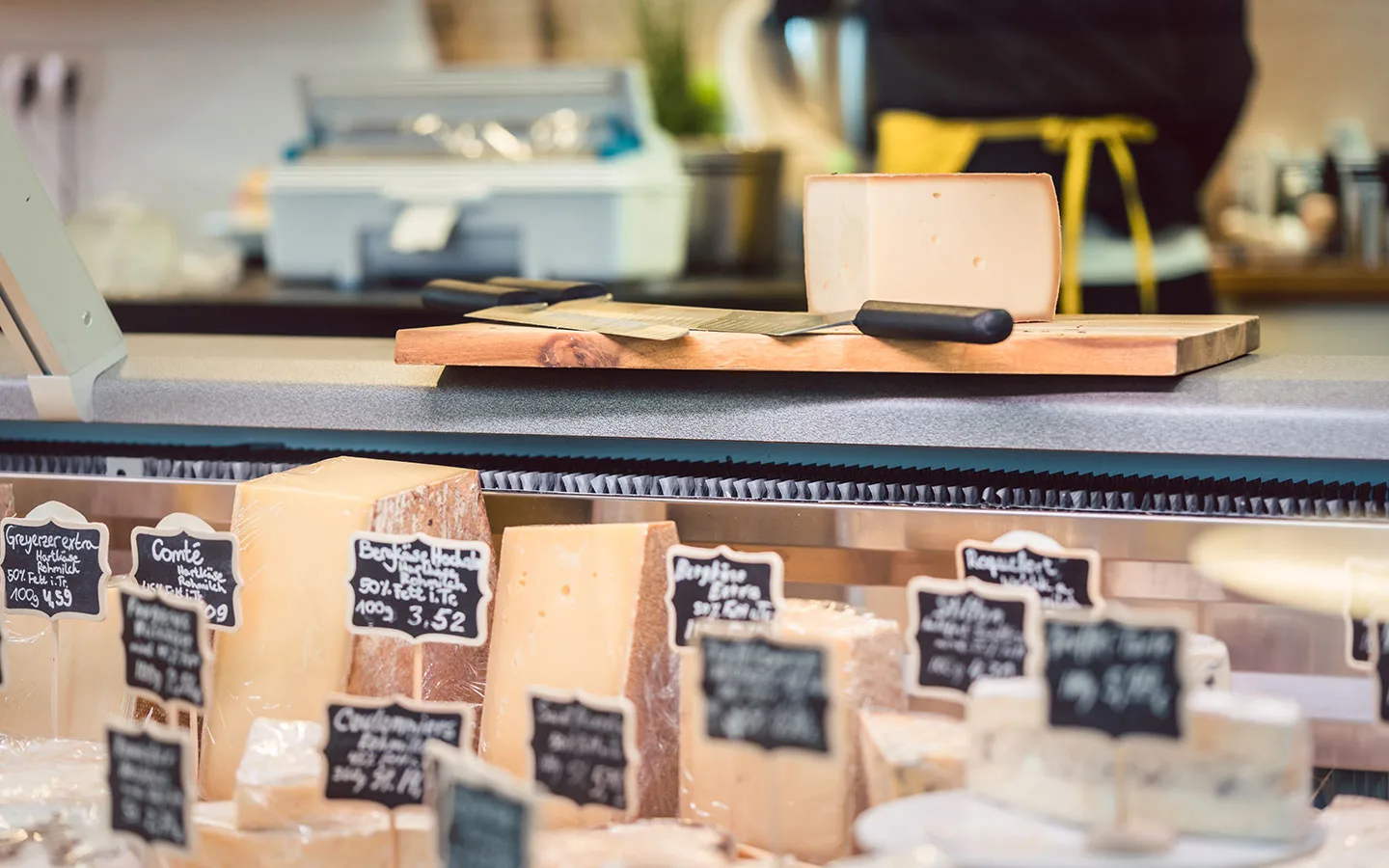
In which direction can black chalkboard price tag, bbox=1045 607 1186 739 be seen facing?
toward the camera

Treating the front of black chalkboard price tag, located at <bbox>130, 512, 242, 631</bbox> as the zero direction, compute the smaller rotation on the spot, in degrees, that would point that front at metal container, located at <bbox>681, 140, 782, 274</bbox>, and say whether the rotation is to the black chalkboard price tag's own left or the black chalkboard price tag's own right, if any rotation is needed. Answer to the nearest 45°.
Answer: approximately 135° to the black chalkboard price tag's own left

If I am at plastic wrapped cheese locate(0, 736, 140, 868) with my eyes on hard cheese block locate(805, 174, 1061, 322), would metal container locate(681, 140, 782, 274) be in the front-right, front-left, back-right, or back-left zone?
front-left

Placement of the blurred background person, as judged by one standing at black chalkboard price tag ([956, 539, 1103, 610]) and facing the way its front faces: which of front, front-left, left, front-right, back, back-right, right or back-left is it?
back

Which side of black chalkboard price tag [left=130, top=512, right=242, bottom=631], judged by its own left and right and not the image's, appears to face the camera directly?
front

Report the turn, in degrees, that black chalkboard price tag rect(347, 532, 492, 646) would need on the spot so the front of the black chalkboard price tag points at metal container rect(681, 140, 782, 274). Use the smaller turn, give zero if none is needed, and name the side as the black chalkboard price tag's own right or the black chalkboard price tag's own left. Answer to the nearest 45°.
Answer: approximately 180°

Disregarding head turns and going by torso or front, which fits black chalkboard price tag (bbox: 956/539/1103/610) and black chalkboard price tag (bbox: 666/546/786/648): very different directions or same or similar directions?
same or similar directions

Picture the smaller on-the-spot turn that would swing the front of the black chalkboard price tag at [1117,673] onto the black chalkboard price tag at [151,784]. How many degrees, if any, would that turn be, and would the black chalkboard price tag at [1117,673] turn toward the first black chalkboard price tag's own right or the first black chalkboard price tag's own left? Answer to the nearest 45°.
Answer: approximately 90° to the first black chalkboard price tag's own right

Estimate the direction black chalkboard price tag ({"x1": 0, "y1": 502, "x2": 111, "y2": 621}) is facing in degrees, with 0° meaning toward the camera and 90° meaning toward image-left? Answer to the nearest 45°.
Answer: approximately 0°

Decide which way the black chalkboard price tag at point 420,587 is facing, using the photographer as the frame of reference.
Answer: facing the viewer
